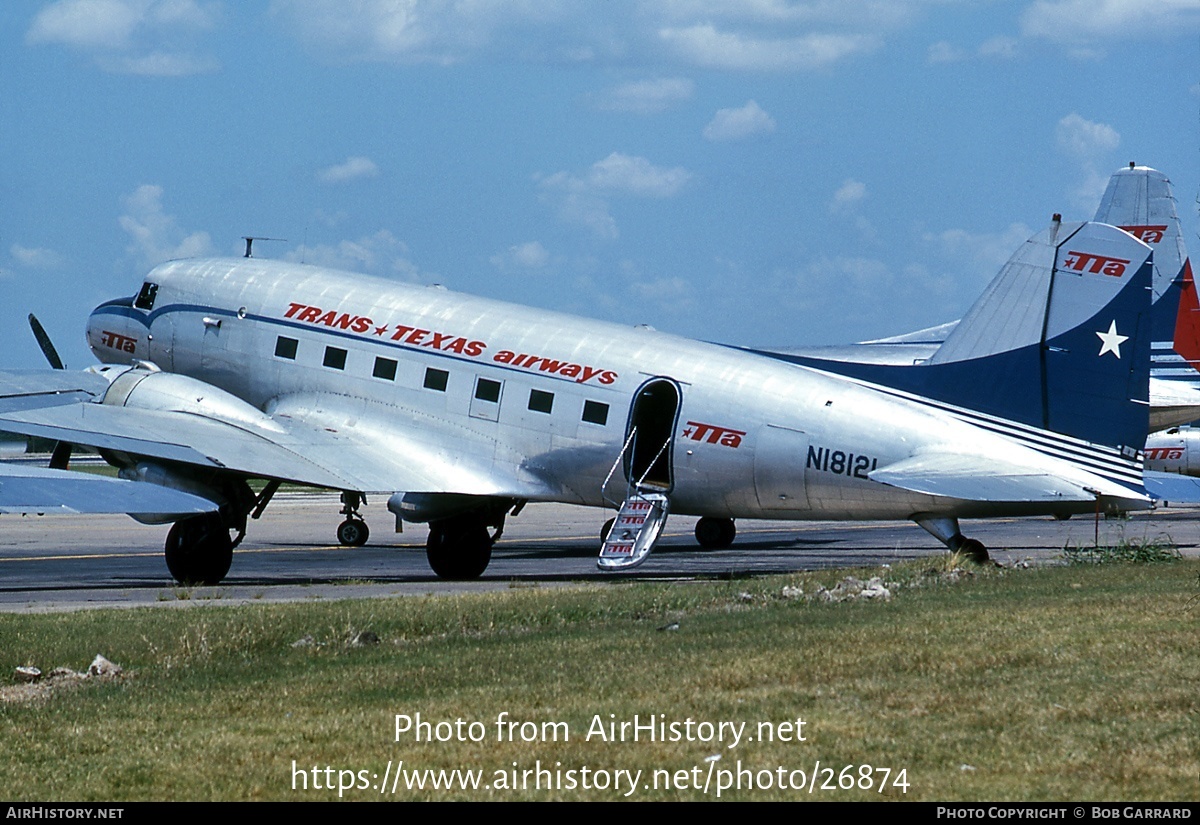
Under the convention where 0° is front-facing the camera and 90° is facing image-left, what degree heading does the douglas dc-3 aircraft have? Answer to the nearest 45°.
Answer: approximately 135°
